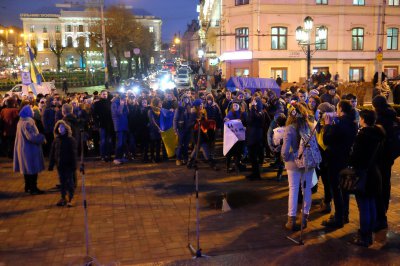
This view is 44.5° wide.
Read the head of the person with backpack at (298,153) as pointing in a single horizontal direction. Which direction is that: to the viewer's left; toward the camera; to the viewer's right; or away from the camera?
away from the camera

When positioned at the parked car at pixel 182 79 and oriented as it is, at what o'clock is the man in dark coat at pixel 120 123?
The man in dark coat is roughly at 12 o'clock from the parked car.

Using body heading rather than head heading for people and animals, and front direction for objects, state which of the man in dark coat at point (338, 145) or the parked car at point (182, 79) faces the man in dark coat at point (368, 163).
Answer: the parked car

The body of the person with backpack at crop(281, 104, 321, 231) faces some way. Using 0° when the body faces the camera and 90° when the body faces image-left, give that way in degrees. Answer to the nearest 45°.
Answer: approximately 135°

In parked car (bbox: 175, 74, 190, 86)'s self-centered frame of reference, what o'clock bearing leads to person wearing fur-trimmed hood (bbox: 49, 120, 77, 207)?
The person wearing fur-trimmed hood is roughly at 12 o'clock from the parked car.

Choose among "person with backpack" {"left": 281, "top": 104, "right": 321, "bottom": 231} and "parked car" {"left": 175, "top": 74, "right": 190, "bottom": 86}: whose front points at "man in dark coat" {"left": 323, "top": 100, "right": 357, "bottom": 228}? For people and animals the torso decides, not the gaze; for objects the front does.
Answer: the parked car

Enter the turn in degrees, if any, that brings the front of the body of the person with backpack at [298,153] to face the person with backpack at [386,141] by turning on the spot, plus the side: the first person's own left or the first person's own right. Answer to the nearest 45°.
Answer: approximately 135° to the first person's own right

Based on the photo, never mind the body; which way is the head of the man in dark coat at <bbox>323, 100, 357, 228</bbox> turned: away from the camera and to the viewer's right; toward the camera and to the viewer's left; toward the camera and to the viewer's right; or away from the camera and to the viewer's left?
away from the camera and to the viewer's left
